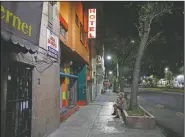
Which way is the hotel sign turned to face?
toward the camera

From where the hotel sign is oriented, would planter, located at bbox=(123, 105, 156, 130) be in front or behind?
in front
